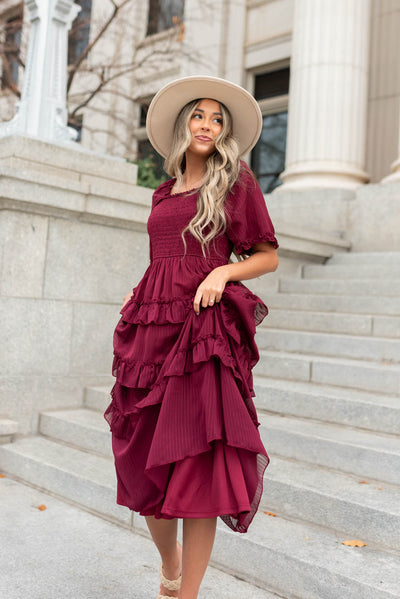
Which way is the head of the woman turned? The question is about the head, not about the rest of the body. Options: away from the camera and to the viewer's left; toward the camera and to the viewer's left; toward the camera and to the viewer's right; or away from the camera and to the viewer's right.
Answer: toward the camera and to the viewer's right

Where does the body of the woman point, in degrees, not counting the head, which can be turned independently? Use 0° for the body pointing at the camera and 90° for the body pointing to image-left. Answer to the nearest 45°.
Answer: approximately 45°

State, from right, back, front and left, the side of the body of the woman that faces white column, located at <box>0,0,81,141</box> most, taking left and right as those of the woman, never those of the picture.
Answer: right

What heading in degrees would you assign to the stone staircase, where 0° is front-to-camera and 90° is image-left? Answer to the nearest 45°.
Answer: approximately 45°
